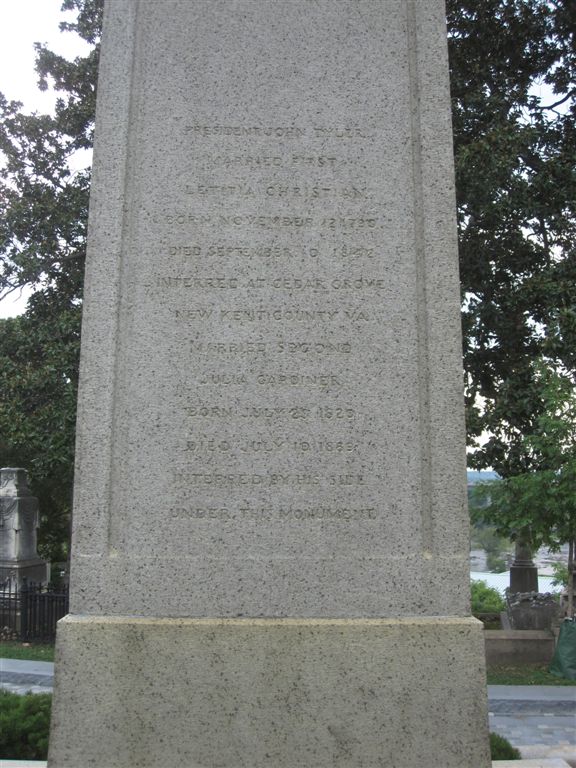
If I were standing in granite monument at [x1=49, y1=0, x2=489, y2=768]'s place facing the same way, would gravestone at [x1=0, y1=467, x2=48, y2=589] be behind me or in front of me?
behind

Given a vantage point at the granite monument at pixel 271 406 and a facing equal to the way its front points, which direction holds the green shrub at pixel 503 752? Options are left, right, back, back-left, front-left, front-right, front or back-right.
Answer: back-left

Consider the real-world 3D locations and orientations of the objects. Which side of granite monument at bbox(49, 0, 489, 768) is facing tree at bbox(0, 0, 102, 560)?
back

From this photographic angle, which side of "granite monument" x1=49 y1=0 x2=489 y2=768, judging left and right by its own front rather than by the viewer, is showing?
front

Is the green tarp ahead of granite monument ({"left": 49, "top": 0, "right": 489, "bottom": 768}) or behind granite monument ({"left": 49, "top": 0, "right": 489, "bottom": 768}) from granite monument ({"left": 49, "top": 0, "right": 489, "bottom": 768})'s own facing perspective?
behind

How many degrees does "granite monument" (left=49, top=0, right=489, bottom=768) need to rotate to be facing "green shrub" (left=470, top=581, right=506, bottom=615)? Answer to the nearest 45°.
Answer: approximately 180°

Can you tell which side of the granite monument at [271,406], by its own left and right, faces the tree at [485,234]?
back
